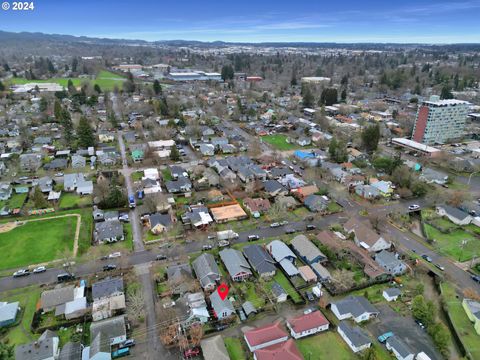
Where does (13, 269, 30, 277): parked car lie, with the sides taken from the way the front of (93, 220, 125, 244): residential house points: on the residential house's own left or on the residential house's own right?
on the residential house's own right

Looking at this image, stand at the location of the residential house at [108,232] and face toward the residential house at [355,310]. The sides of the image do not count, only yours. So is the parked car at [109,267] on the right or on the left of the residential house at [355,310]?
right

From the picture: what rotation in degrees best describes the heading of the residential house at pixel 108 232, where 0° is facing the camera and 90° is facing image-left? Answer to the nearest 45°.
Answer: approximately 0°

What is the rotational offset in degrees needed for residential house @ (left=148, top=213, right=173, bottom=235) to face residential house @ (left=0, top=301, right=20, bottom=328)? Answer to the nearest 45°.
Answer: approximately 45° to its right

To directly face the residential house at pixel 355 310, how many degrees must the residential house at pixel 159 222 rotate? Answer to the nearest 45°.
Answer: approximately 45° to its left

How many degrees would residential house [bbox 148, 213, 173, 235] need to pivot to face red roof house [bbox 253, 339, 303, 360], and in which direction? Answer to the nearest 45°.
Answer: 0° — it already faces it

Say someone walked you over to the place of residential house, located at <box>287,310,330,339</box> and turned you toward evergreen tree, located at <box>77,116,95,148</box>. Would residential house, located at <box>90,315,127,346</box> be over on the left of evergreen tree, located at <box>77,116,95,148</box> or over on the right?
left

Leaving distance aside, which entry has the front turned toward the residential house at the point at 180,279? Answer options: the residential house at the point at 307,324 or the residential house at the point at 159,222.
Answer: the residential house at the point at 159,222

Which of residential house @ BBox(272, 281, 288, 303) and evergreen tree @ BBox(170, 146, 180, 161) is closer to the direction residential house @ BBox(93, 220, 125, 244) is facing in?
the residential house
